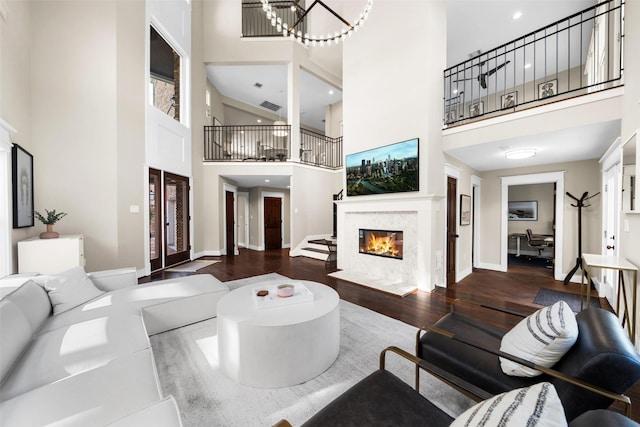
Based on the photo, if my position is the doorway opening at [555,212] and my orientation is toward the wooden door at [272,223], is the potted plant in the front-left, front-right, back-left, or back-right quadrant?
front-left

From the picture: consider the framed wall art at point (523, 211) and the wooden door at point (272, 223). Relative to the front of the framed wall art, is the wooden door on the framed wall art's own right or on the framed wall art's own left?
on the framed wall art's own right

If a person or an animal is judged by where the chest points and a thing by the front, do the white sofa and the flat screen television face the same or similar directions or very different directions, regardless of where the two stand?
very different directions

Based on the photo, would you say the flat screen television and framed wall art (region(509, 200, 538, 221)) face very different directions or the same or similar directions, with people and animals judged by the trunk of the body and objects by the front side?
same or similar directions

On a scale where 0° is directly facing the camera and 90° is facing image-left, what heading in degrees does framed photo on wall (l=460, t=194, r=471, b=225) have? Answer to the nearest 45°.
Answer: approximately 315°

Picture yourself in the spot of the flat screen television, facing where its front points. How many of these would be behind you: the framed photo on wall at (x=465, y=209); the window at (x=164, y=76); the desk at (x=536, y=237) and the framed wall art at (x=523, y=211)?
3

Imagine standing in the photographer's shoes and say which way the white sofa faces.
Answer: facing to the right of the viewer

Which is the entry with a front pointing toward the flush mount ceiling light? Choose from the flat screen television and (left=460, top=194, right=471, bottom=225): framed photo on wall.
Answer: the framed photo on wall

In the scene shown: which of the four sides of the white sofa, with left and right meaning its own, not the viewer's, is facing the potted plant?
left

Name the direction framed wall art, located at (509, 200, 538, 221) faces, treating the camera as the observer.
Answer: facing the viewer

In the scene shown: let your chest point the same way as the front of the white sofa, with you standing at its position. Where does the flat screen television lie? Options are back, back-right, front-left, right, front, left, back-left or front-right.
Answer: front

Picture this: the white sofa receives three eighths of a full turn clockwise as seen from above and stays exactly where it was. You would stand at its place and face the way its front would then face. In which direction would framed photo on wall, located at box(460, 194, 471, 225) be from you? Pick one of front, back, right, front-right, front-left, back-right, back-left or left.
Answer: back-left

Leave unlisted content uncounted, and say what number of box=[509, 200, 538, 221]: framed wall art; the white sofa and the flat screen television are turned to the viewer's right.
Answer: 1

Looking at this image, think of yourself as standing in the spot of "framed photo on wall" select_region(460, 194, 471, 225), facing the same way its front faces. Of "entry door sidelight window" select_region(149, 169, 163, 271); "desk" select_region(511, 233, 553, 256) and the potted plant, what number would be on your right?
2

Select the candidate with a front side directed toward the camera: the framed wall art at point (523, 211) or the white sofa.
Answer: the framed wall art

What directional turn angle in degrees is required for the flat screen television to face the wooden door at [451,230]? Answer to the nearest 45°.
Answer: approximately 135° to its left
